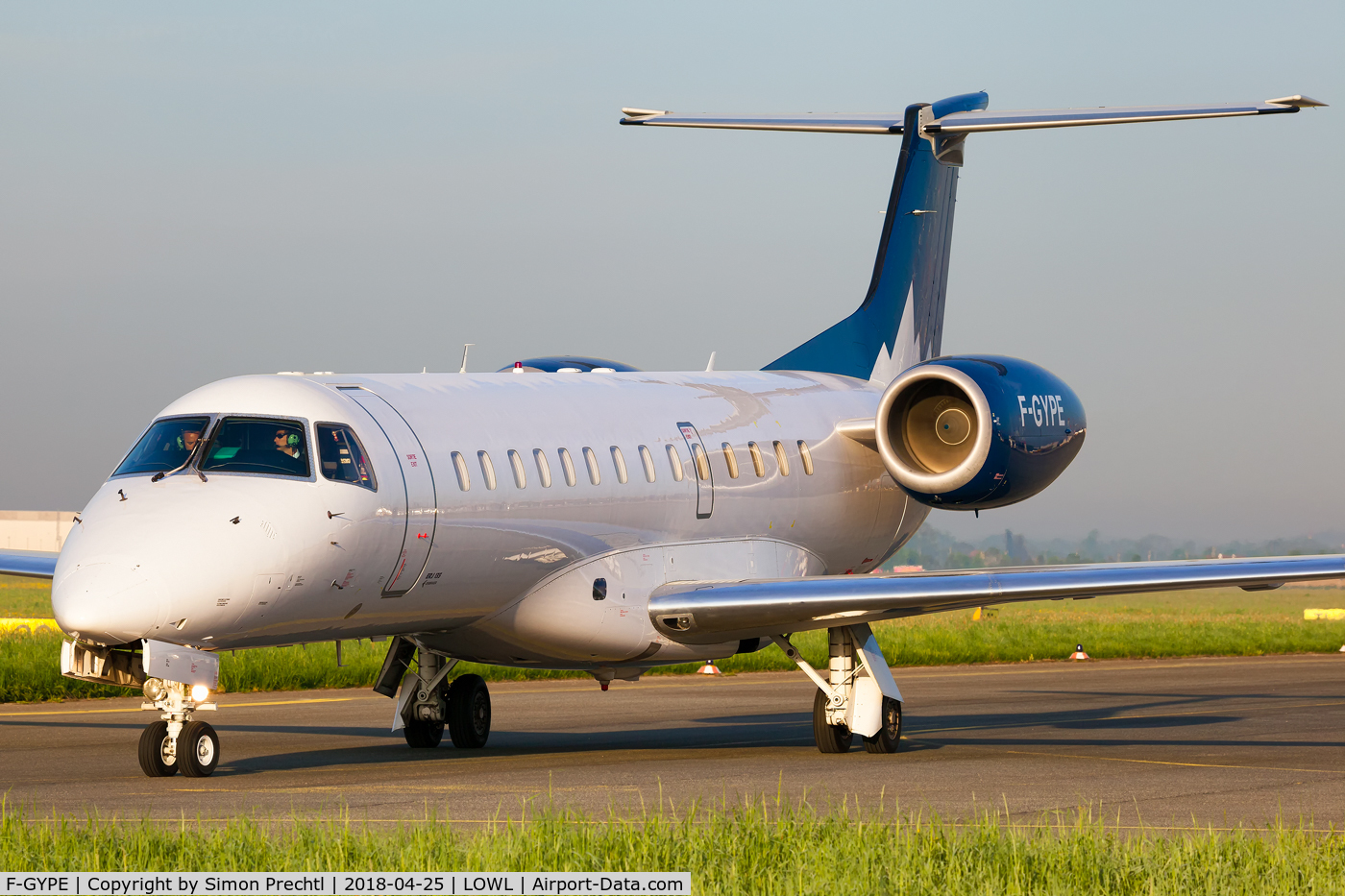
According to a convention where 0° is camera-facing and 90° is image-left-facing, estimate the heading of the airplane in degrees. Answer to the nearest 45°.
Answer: approximately 45°
